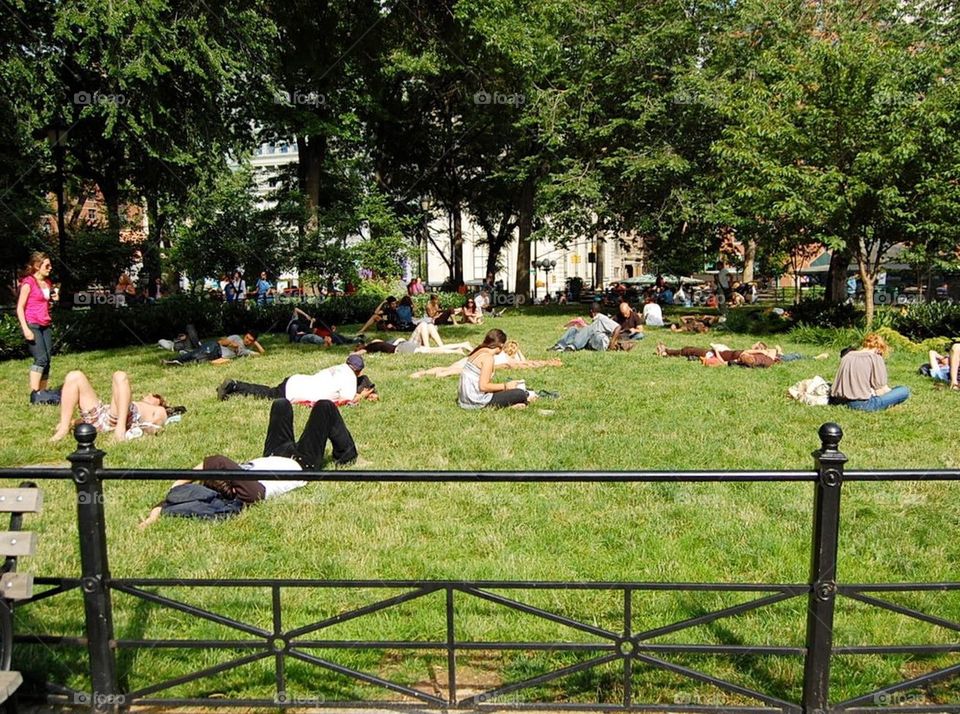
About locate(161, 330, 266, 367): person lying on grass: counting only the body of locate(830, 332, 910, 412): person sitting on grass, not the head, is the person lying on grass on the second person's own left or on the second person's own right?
on the second person's own left

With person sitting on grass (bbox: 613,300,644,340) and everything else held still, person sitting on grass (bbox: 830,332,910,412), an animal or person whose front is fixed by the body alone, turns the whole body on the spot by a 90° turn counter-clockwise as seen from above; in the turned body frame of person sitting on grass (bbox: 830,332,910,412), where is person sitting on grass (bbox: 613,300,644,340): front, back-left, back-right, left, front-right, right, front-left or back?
front

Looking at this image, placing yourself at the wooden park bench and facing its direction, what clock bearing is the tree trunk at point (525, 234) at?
The tree trunk is roughly at 6 o'clock from the wooden park bench.

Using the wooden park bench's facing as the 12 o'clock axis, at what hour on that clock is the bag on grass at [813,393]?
The bag on grass is roughly at 7 o'clock from the wooden park bench.

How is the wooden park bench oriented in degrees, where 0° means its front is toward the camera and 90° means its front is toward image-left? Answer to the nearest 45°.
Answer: approximately 45°

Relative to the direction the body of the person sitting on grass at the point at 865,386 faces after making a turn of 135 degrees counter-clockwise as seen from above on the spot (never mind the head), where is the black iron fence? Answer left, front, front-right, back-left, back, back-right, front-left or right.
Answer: left

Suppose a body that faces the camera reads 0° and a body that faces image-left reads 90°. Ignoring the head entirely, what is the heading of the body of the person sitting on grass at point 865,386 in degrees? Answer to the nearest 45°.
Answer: approximately 225°

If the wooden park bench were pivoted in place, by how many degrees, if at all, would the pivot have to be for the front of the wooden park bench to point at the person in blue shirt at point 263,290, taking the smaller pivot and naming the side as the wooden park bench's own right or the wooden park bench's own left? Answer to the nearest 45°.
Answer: approximately 135° to the wooden park bench's own right

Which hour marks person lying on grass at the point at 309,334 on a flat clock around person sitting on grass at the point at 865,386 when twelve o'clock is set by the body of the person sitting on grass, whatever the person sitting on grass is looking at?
The person lying on grass is roughly at 8 o'clock from the person sitting on grass.

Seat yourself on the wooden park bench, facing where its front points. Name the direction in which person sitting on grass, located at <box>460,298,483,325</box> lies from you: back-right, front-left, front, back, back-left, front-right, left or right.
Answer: back

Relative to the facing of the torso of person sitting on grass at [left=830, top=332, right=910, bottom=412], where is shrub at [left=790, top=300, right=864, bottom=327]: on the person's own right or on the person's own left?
on the person's own left
